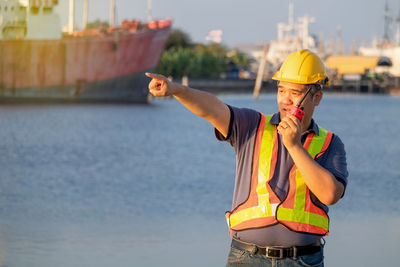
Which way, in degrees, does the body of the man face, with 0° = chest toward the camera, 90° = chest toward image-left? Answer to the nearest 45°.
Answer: approximately 0°
